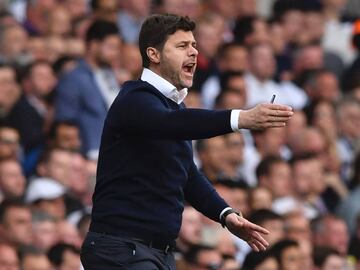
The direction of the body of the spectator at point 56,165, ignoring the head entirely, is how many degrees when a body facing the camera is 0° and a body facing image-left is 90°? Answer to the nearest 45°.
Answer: approximately 315°

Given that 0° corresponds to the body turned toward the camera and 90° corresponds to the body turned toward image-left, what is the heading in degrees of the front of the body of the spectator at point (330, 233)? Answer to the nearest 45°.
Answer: approximately 315°

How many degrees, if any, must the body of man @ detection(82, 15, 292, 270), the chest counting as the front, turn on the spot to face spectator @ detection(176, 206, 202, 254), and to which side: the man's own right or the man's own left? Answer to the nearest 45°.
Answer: approximately 90° to the man's own left

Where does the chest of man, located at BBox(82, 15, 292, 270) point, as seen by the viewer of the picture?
to the viewer's right

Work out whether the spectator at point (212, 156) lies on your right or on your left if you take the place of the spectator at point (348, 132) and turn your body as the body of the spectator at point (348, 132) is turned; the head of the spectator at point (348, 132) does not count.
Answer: on your right

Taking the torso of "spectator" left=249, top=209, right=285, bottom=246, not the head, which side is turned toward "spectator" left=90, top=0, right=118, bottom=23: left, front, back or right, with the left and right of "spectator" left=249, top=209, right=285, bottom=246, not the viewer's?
back
